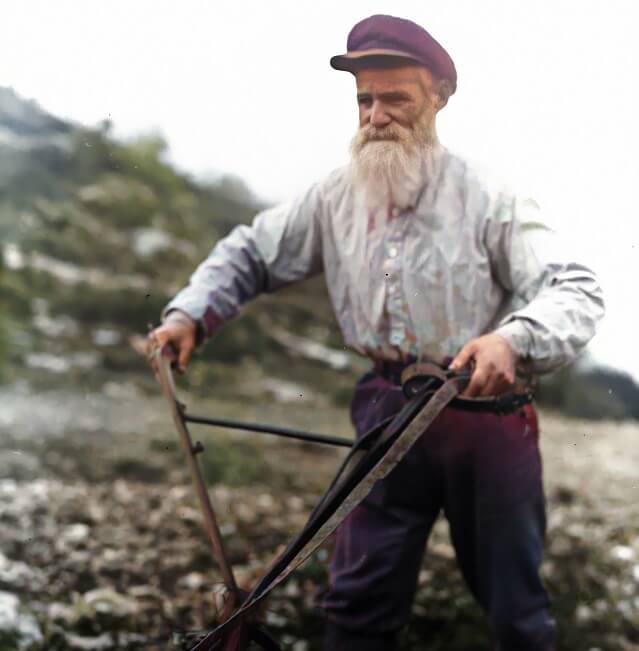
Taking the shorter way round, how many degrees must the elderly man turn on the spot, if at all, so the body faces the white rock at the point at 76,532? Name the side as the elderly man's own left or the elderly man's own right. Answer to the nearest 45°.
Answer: approximately 90° to the elderly man's own right

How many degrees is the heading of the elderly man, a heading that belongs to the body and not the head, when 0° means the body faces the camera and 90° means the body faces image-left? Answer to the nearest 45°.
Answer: approximately 45°

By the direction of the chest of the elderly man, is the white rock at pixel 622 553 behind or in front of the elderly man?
behind
